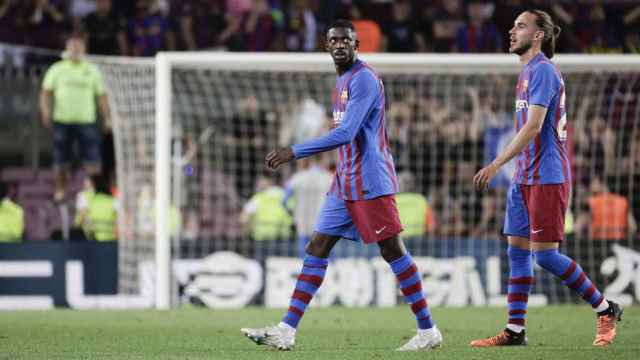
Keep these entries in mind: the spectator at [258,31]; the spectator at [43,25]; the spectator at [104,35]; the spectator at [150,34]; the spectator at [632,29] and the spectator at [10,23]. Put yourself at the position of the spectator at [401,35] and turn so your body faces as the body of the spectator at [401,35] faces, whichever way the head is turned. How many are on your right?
5

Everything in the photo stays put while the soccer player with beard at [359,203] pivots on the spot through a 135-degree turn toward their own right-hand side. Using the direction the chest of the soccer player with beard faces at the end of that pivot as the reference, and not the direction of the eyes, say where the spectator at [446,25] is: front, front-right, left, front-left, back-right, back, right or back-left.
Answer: front-left

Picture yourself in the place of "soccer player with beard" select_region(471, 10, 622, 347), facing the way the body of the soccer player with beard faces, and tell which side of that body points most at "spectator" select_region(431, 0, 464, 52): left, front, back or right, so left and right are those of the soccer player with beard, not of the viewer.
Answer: right

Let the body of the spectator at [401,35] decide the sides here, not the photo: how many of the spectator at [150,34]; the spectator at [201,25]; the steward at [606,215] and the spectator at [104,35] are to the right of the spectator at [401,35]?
3

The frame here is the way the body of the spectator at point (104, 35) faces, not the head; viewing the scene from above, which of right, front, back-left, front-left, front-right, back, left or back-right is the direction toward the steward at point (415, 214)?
front-left

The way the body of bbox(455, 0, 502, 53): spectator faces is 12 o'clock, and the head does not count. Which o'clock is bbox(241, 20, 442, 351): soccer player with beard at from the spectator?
The soccer player with beard is roughly at 12 o'clock from the spectator.

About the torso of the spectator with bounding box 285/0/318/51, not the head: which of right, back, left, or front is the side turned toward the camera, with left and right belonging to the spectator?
front

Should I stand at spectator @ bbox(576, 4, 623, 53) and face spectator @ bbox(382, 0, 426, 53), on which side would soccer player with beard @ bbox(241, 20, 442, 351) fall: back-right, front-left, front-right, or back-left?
front-left

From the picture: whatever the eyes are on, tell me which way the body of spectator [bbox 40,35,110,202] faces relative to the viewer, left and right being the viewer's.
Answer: facing the viewer

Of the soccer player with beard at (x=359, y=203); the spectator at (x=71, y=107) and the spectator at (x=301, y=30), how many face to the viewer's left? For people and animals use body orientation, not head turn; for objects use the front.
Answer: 1

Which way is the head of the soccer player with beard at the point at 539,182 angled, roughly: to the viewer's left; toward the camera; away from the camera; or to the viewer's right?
to the viewer's left

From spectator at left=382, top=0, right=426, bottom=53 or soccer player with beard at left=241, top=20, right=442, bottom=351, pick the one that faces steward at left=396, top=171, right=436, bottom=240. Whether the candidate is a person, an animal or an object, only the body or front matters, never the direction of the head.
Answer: spectator at left=382, top=0, right=426, bottom=53

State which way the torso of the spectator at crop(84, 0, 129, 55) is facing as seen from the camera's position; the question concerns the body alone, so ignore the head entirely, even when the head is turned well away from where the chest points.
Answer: toward the camera
